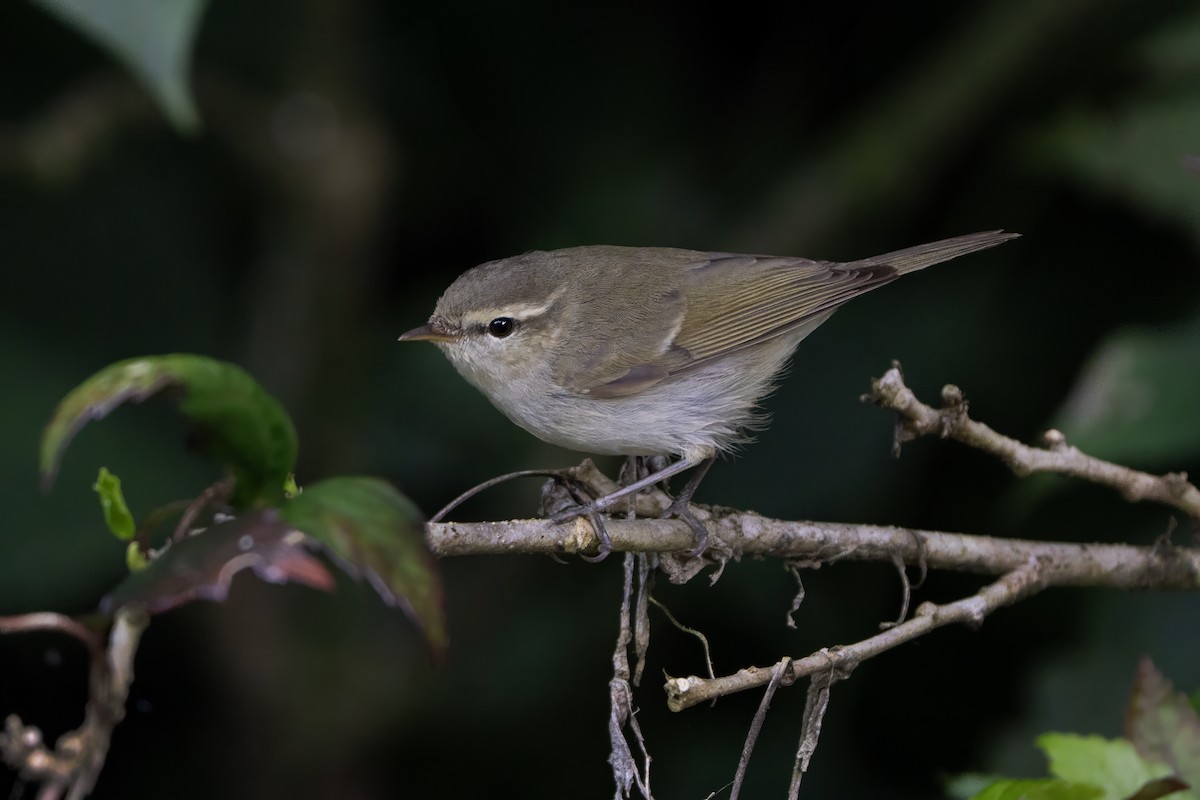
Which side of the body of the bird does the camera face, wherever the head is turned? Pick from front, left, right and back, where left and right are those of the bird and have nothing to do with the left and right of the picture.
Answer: left

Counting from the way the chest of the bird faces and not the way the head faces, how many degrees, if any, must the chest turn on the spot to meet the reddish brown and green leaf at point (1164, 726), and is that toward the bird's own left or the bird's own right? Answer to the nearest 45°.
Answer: approximately 135° to the bird's own left

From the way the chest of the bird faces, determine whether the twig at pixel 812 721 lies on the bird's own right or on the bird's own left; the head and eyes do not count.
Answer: on the bird's own left

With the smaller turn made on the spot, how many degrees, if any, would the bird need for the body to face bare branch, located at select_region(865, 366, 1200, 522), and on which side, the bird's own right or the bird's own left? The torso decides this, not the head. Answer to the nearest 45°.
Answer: approximately 135° to the bird's own left

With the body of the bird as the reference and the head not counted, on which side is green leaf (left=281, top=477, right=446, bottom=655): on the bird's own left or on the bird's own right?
on the bird's own left

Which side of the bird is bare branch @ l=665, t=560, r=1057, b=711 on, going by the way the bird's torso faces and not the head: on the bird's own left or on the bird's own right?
on the bird's own left
